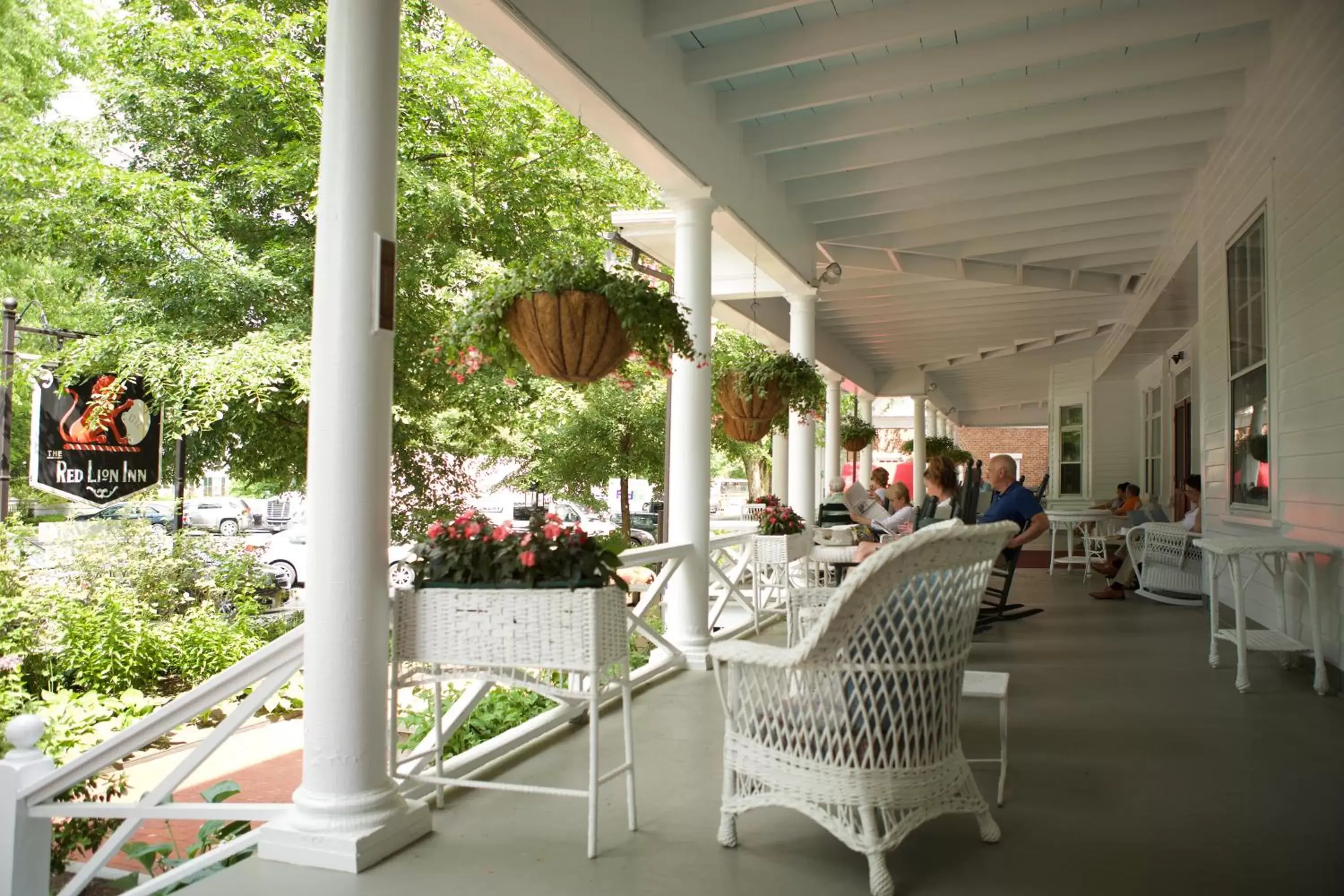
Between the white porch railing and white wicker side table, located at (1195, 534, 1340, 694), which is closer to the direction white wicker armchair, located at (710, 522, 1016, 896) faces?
the white porch railing

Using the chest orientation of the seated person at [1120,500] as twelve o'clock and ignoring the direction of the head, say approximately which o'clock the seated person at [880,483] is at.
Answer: the seated person at [880,483] is roughly at 11 o'clock from the seated person at [1120,500].

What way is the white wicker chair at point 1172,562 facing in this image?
to the viewer's left

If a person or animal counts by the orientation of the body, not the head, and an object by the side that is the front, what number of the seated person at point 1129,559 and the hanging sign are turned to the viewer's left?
1

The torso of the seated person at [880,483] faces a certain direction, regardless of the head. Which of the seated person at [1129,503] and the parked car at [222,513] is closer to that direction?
the parked car

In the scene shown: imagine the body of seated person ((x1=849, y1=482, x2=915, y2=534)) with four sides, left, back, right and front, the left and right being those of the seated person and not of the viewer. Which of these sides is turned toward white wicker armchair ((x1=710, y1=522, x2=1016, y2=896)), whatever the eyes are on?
left

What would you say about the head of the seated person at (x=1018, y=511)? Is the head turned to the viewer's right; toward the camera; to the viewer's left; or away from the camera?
to the viewer's left

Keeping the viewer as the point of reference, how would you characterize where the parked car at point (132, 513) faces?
facing to the left of the viewer

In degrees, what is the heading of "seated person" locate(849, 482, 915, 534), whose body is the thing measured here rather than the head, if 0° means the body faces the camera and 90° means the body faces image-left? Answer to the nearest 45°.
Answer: approximately 90°

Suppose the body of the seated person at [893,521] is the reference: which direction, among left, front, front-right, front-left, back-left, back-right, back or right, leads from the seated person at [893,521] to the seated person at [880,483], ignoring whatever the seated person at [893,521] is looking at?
right

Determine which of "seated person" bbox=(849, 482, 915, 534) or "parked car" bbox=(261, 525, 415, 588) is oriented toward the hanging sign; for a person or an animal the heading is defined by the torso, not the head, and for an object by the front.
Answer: the seated person
